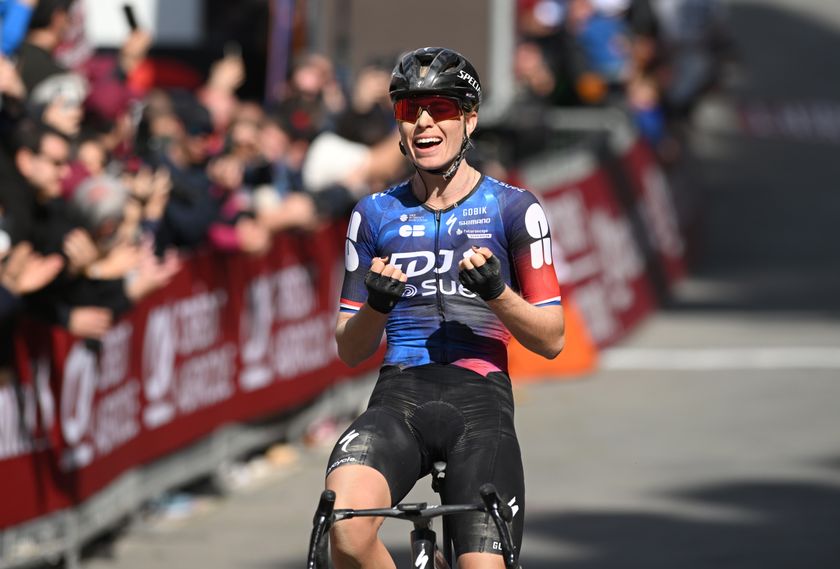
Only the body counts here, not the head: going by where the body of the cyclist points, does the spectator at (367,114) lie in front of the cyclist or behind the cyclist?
behind

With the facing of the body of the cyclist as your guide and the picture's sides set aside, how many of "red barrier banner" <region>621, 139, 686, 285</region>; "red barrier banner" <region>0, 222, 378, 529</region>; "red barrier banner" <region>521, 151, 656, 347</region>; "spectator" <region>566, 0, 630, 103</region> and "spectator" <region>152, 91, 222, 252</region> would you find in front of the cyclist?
0

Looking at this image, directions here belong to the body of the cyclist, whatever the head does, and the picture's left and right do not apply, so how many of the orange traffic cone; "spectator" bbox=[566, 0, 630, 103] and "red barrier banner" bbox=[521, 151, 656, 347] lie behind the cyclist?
3

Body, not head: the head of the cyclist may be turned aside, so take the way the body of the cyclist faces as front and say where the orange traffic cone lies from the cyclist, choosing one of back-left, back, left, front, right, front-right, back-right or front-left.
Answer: back

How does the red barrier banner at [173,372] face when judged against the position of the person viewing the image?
facing the viewer and to the right of the viewer

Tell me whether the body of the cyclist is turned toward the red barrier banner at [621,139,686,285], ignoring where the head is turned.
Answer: no

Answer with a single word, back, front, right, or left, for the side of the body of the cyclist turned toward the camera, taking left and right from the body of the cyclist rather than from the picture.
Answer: front

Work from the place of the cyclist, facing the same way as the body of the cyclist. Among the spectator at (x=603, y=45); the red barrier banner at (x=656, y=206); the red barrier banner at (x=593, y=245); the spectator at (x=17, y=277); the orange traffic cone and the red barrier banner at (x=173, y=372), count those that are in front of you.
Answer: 0
